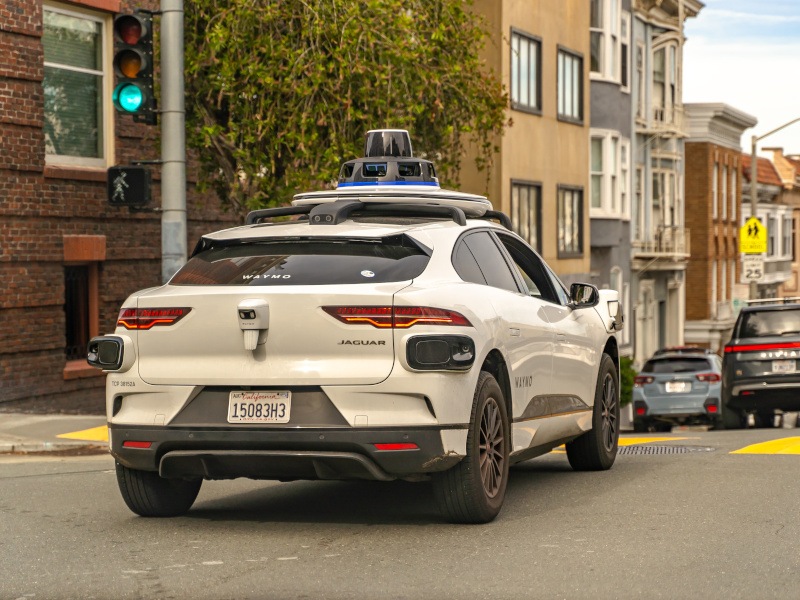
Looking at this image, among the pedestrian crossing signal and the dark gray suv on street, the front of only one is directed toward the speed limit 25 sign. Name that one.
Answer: the dark gray suv on street

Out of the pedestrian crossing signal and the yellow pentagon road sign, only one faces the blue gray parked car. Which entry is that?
the yellow pentagon road sign

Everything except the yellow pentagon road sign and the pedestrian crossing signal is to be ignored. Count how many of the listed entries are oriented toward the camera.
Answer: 2

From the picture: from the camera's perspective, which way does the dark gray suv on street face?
away from the camera

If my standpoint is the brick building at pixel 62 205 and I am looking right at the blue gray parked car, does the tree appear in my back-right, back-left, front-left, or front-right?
front-right

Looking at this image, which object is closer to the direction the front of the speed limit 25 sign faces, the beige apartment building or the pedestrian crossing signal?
the pedestrian crossing signal

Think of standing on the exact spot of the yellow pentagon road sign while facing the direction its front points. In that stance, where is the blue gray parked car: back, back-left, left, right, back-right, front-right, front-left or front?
front

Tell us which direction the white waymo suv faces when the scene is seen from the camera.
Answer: facing away from the viewer and to the right of the viewer

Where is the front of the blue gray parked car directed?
away from the camera

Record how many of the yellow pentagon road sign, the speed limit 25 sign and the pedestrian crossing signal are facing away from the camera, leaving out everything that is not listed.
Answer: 0

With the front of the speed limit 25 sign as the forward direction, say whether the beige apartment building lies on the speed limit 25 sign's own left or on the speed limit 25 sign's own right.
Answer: on the speed limit 25 sign's own right

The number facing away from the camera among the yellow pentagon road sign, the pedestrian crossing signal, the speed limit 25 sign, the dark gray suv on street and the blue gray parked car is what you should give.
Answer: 2

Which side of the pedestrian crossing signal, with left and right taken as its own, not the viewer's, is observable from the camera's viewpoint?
front

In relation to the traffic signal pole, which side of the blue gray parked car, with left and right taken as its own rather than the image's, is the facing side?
back

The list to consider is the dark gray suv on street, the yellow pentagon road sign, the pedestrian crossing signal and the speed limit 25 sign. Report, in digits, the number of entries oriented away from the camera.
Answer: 1

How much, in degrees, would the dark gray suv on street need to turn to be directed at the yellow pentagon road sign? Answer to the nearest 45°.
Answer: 0° — it already faces it

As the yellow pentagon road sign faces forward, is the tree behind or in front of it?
in front

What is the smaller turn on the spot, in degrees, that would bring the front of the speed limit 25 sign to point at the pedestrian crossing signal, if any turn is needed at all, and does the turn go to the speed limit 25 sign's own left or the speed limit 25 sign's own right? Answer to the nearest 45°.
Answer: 0° — it already faces it

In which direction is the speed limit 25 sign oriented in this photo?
toward the camera

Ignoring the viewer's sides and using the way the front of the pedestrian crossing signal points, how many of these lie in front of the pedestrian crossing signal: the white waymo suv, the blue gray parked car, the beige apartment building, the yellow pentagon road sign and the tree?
1
